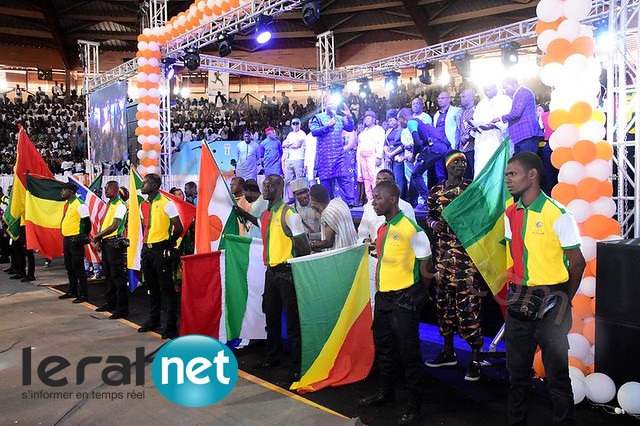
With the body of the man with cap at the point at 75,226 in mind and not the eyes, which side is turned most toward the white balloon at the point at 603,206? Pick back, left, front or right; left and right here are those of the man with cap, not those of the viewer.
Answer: left

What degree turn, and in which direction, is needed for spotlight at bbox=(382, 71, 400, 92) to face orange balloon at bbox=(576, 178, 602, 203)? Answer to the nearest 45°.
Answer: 0° — it already faces it

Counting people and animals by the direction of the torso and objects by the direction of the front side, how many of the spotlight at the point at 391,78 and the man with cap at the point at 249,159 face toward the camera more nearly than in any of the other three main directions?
2

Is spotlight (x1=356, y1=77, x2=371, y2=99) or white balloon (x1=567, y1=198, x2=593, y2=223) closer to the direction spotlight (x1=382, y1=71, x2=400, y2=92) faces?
the white balloon

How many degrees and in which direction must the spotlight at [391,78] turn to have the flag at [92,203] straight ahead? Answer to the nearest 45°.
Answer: approximately 45° to its right

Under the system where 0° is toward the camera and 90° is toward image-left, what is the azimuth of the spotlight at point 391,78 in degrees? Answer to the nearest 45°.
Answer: approximately 0°
